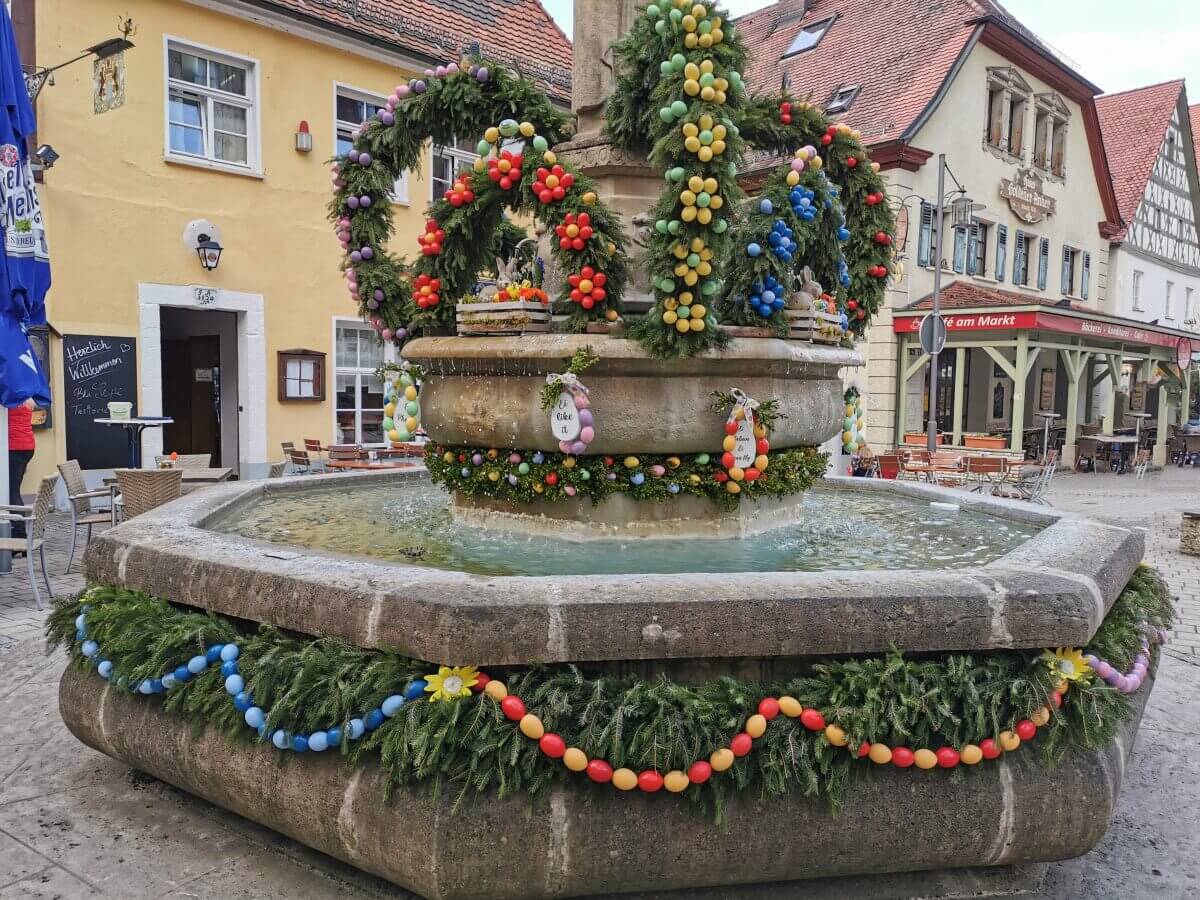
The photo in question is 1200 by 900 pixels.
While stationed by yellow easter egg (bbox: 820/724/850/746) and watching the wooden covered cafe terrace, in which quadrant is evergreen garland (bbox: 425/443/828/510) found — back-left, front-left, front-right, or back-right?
front-left

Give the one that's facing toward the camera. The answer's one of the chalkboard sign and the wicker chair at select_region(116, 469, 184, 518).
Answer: the chalkboard sign

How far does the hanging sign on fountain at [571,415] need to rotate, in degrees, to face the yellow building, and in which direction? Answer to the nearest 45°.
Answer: approximately 135° to its right

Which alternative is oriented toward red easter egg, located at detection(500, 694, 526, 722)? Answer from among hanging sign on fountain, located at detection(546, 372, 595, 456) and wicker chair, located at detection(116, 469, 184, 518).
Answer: the hanging sign on fountain

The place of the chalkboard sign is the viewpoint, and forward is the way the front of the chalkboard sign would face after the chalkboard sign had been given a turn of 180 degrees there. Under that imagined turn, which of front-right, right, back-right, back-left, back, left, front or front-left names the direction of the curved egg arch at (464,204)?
back

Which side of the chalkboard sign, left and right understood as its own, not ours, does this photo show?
front

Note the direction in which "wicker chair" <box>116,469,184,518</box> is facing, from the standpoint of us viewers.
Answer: facing away from the viewer

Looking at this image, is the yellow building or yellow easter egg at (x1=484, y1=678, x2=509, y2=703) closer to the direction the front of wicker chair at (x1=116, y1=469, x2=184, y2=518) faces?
the yellow building

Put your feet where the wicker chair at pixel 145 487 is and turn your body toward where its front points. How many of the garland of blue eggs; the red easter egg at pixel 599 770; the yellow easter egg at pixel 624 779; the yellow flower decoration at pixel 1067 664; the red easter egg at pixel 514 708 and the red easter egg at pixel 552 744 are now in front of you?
0

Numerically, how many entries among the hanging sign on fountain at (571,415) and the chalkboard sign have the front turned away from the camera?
0

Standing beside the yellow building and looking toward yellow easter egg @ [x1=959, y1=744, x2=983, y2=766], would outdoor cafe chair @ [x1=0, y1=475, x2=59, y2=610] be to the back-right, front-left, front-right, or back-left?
front-right

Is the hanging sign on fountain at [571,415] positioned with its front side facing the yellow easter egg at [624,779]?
yes

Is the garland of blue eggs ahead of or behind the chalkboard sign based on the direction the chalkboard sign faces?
ahead

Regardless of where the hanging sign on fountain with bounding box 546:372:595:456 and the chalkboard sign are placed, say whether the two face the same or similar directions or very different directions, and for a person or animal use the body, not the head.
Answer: same or similar directions

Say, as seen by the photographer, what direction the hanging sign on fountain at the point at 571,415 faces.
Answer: facing the viewer

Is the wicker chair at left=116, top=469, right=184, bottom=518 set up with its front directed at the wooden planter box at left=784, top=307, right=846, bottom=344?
no

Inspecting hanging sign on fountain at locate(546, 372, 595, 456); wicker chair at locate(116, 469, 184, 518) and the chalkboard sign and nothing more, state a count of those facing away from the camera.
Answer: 1

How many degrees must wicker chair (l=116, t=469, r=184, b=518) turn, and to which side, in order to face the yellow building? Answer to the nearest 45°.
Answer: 0° — it already faces it

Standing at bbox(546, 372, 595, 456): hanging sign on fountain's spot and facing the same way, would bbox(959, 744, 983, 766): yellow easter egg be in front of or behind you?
in front

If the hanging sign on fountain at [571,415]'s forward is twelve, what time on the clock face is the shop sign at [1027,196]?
The shop sign is roughly at 7 o'clock from the hanging sign on fountain.

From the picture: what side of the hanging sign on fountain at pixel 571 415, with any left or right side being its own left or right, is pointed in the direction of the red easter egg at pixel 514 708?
front
